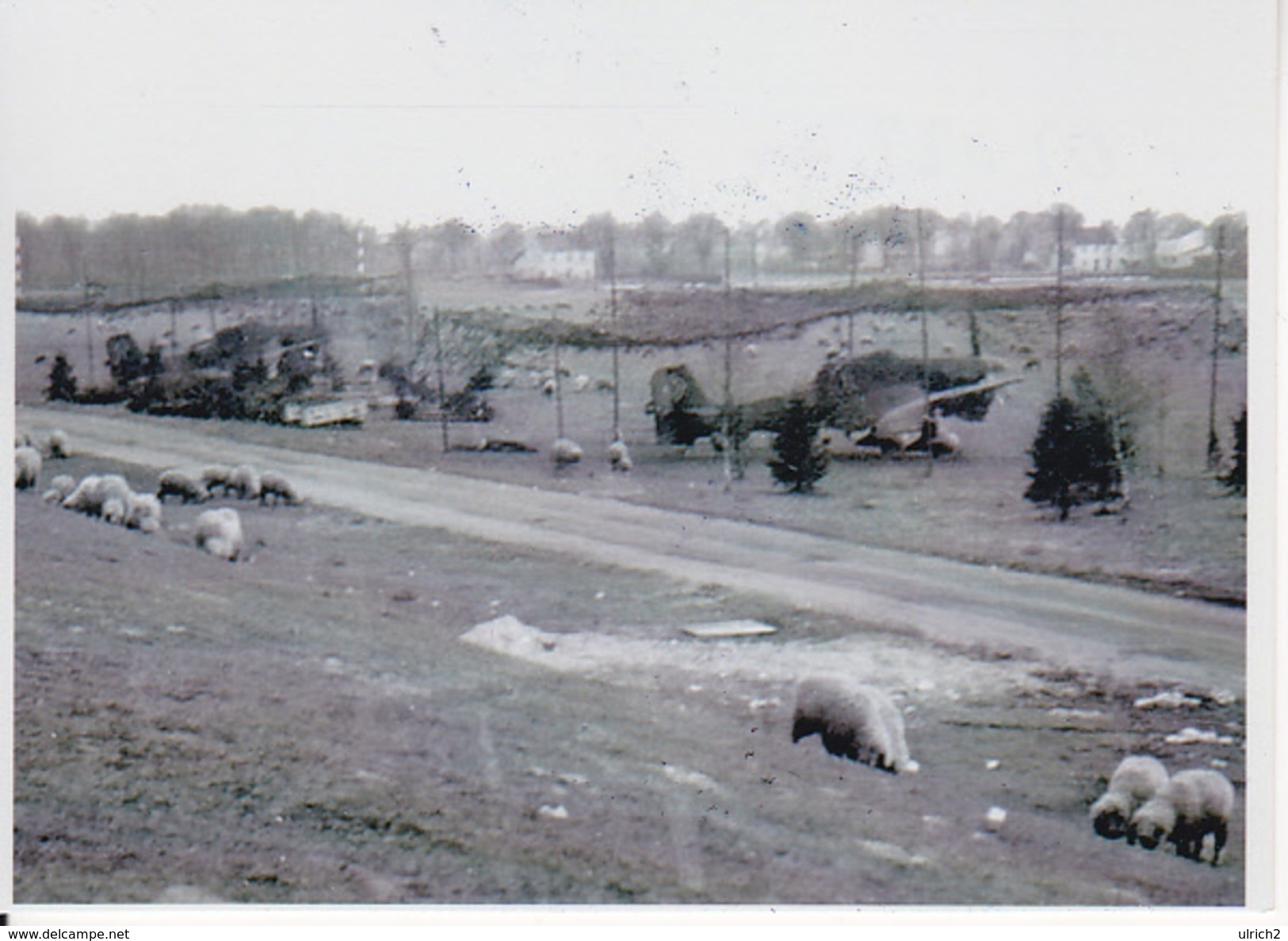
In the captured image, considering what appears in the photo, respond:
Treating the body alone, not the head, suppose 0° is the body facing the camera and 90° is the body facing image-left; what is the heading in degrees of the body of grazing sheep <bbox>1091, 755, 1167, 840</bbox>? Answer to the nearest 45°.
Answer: approximately 45°

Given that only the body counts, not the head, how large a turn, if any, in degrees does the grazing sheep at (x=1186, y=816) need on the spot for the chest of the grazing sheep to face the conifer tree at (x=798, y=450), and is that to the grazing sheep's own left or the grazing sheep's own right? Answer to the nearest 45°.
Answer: approximately 45° to the grazing sheep's own right

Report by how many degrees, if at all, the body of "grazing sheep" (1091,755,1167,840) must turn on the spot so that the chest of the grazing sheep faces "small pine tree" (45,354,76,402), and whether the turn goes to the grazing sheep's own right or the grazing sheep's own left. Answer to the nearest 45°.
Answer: approximately 45° to the grazing sheep's own right

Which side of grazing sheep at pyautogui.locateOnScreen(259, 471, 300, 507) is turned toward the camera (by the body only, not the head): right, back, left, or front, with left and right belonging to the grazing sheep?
right

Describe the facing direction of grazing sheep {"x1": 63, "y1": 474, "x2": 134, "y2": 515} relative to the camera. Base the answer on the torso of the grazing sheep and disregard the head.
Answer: to the viewer's left
